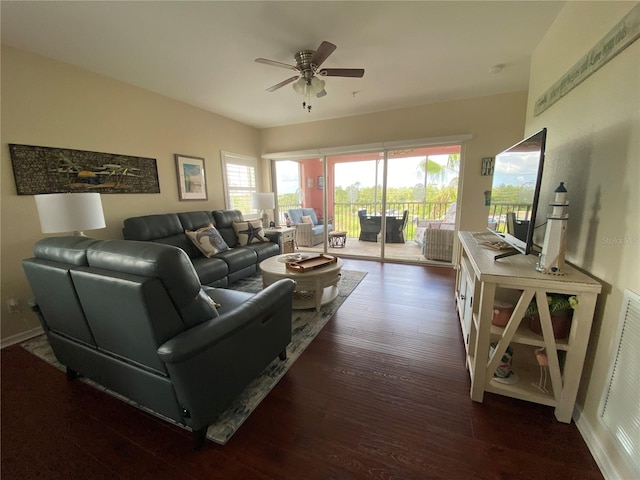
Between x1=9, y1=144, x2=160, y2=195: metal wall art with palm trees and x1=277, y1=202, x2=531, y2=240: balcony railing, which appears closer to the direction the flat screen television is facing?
the metal wall art with palm trees

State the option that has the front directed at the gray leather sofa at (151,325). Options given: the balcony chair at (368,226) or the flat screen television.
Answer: the flat screen television

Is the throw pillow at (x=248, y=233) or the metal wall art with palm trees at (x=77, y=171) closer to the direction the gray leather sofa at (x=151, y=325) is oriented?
the throw pillow

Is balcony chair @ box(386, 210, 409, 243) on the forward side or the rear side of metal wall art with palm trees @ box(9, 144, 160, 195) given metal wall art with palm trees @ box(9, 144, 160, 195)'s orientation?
on the forward side

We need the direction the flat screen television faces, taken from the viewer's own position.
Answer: facing the viewer and to the left of the viewer

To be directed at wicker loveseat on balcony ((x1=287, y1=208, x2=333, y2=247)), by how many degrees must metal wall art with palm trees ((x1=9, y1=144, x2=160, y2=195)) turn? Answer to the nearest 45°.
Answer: approximately 45° to its left

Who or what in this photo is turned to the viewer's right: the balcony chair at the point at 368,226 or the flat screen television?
the balcony chair

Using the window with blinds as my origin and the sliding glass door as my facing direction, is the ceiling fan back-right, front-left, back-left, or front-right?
front-right

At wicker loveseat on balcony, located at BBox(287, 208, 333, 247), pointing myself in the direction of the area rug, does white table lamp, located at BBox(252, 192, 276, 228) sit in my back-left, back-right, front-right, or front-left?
front-right

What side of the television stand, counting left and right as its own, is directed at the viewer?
left

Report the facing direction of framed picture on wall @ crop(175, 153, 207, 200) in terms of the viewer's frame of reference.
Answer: facing the viewer and to the right of the viewer

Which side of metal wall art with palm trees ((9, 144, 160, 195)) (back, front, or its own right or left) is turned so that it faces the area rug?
front

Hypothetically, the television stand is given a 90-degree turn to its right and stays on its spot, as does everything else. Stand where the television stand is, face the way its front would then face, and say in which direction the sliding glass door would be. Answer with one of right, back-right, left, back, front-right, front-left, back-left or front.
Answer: front-left

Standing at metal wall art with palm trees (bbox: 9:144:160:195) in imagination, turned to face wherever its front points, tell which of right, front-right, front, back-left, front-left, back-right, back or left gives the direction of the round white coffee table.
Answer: front

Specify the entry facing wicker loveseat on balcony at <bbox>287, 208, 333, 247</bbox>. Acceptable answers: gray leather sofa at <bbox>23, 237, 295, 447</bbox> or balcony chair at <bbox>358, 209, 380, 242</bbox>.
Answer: the gray leather sofa

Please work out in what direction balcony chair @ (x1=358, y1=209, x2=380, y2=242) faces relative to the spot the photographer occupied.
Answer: facing to the right of the viewer
